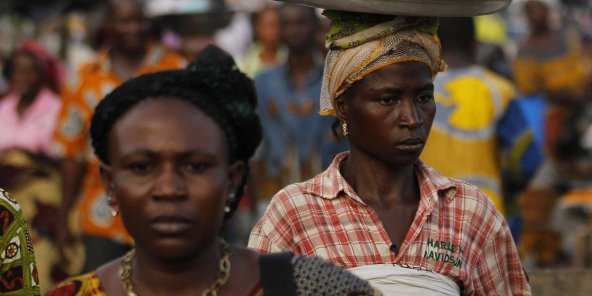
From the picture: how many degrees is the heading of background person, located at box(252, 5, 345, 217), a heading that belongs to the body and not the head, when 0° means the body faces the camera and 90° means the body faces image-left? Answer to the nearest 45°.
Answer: approximately 0°

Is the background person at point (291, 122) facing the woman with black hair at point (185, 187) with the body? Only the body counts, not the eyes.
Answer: yes

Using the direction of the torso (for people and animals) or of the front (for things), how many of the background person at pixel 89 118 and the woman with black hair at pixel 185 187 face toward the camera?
2

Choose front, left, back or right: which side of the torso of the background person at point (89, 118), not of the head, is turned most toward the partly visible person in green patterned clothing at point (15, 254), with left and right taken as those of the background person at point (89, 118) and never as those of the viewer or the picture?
front

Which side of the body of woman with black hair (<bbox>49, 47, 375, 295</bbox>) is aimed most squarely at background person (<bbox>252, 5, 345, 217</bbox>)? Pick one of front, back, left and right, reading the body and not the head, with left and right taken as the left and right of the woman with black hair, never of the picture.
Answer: back

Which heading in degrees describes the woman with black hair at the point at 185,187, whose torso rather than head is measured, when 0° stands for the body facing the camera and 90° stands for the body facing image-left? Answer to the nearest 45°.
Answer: approximately 0°
